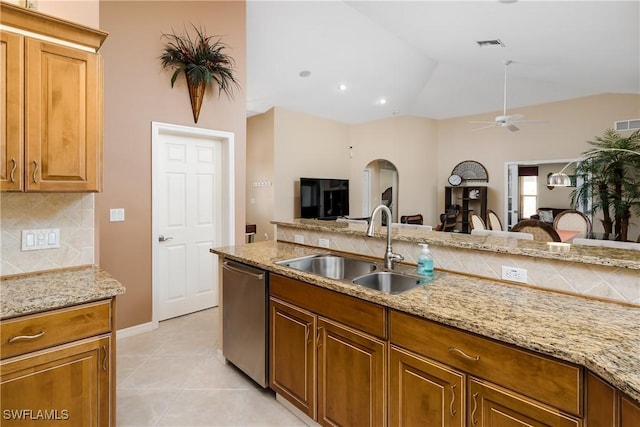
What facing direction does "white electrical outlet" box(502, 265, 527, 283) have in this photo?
toward the camera

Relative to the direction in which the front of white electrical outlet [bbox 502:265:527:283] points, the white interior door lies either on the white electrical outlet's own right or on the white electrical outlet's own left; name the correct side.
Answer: on the white electrical outlet's own right

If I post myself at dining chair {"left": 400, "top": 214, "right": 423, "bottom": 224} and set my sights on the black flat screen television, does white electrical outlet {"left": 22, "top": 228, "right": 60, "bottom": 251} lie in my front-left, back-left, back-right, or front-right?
front-left

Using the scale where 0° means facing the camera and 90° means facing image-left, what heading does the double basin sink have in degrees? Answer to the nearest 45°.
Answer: approximately 45°

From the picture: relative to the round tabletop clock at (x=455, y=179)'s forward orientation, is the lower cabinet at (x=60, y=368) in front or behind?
in front

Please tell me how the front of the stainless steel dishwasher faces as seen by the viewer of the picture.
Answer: facing the viewer and to the left of the viewer

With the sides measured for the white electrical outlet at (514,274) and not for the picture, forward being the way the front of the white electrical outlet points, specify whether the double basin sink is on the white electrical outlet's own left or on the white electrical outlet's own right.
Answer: on the white electrical outlet's own right

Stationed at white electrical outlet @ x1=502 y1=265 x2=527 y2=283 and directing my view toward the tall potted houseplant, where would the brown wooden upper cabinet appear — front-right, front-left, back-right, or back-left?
back-left

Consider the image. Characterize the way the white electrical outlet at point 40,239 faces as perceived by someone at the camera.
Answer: facing the viewer

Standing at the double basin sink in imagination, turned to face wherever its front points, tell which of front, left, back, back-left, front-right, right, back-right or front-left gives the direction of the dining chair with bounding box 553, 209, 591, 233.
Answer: back

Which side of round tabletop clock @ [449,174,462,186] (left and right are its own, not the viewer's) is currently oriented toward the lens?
front

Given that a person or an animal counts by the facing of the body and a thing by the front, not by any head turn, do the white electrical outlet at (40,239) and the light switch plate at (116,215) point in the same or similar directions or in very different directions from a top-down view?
same or similar directions

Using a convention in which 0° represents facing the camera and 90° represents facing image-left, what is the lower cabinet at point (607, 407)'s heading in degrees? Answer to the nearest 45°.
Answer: approximately 45°

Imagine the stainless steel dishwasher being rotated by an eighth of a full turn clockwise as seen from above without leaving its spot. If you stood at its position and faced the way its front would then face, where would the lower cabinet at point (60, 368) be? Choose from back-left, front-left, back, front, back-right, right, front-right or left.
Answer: front-left

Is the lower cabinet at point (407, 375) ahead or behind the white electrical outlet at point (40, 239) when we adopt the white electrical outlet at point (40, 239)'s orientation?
ahead
